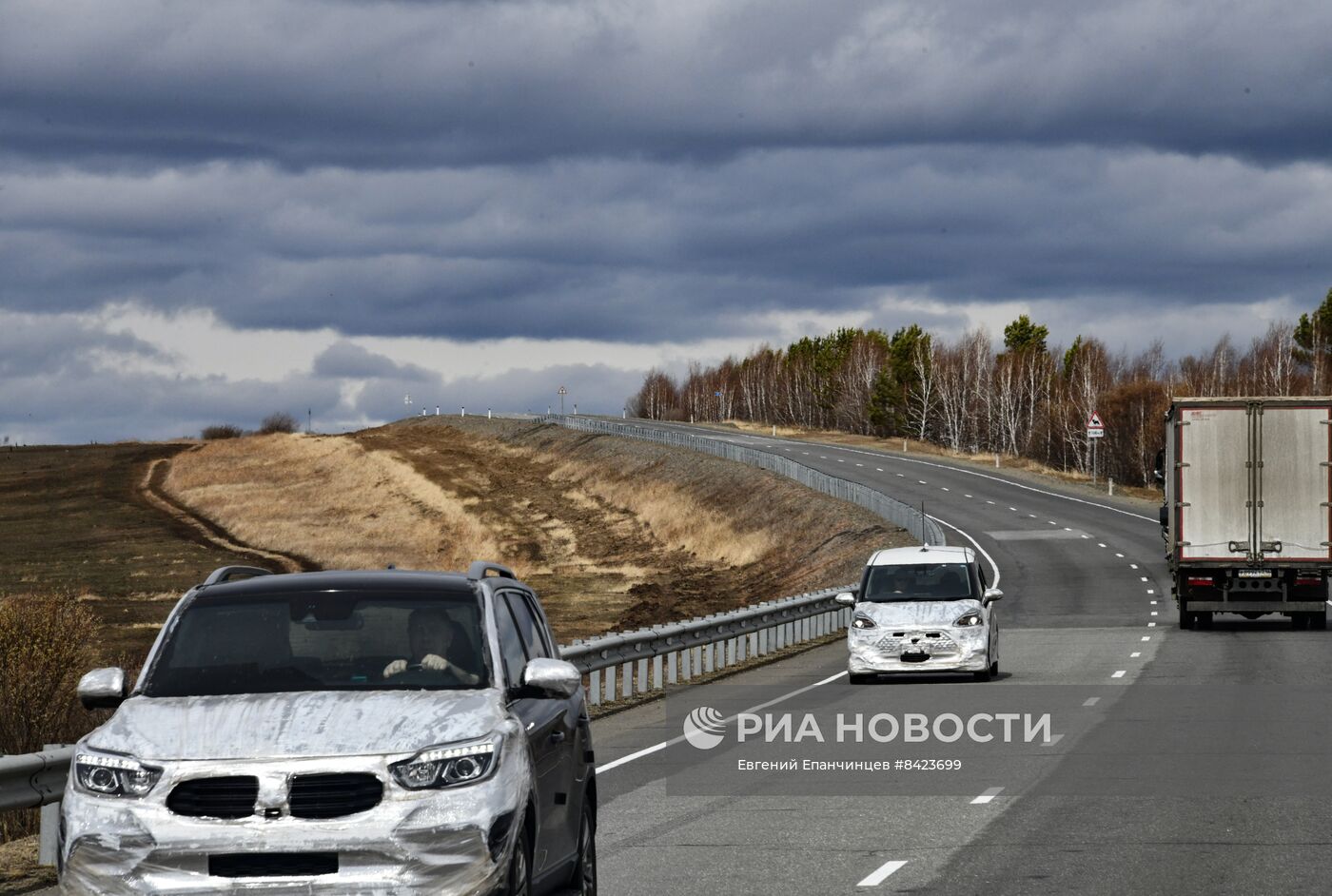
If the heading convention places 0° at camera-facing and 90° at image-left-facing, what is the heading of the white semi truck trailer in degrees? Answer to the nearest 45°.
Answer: approximately 180°

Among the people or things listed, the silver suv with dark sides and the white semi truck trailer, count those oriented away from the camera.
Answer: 1

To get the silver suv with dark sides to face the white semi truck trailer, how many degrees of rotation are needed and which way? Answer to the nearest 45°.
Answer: approximately 135° to its left

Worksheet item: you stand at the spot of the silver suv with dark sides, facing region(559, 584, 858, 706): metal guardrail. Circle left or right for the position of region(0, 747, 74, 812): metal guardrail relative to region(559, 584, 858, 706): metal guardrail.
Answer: left

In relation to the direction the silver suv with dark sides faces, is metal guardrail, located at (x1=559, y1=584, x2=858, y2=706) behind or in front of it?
behind

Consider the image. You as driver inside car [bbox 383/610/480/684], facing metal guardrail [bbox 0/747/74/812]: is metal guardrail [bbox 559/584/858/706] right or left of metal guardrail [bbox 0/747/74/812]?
right

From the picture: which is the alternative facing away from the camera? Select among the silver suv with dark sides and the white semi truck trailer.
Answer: the white semi truck trailer

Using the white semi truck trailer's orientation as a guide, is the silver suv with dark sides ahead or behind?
behind
